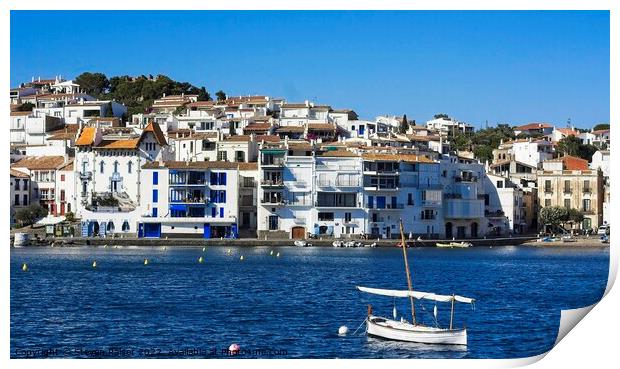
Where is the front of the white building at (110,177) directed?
toward the camera

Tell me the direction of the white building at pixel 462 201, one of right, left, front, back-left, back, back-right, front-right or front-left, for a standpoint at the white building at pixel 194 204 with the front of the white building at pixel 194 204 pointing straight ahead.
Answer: left

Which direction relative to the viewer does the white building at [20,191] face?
toward the camera

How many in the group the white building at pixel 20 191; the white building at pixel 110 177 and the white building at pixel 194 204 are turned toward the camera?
3

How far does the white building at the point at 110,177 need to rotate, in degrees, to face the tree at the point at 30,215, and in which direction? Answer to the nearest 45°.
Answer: approximately 90° to its right

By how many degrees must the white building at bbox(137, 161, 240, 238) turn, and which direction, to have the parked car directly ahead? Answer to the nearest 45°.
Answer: approximately 90° to its left

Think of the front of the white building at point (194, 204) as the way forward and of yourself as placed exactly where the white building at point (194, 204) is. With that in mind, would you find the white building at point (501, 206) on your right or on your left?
on your left

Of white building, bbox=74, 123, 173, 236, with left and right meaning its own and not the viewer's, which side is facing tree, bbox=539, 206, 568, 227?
left

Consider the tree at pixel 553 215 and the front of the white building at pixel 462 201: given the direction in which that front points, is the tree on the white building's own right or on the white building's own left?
on the white building's own left

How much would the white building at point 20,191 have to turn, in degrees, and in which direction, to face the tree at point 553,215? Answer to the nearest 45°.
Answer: approximately 90° to its left

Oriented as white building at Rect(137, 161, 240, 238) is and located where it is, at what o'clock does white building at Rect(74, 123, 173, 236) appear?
white building at Rect(74, 123, 173, 236) is roughly at 4 o'clock from white building at Rect(137, 161, 240, 238).

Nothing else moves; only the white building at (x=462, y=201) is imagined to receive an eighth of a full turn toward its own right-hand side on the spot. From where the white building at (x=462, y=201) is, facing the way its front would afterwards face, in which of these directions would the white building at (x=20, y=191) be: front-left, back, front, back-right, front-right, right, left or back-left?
front-right

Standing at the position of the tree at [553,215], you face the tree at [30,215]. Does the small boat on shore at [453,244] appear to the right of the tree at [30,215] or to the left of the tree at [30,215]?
left

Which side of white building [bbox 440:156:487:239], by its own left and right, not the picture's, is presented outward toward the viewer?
front
